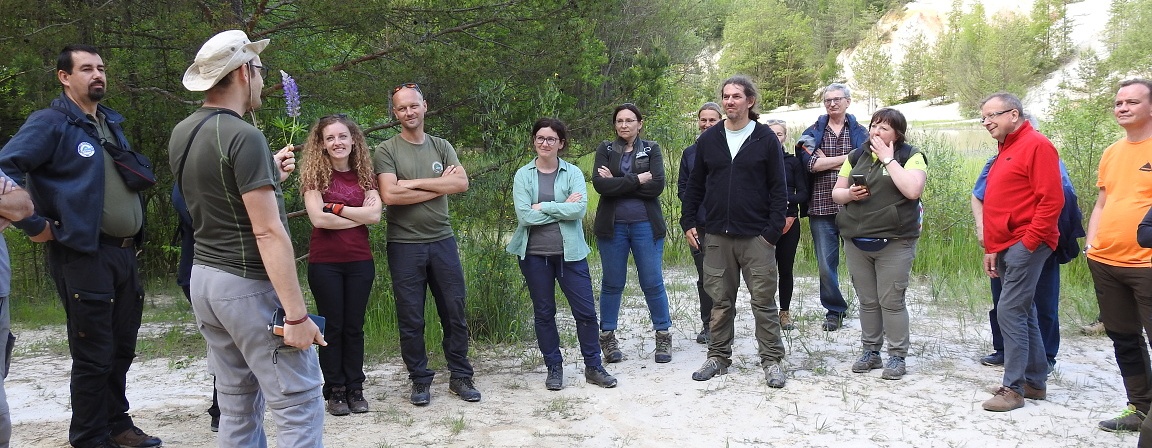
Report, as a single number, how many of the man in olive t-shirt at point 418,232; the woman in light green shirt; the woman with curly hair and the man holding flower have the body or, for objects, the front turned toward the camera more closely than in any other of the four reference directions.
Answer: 3

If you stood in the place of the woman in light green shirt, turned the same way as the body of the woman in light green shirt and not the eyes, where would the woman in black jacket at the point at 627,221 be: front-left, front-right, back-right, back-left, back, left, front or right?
back-left

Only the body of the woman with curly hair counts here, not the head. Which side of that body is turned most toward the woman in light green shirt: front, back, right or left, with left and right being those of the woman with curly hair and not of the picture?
left

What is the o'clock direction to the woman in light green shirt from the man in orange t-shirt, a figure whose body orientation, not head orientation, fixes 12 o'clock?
The woman in light green shirt is roughly at 1 o'clock from the man in orange t-shirt.

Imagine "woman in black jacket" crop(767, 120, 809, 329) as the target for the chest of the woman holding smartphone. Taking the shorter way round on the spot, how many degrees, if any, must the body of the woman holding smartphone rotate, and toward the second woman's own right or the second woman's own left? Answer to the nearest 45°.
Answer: approximately 90° to the second woman's own right

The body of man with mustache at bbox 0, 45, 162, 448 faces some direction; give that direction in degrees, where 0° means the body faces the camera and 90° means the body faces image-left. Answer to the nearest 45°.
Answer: approximately 315°

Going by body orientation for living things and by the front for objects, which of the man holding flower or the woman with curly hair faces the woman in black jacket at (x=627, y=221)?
the man holding flower

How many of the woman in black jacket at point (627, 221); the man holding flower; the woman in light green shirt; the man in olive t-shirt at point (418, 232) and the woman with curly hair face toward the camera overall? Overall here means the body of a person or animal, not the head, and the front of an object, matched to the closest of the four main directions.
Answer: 4
